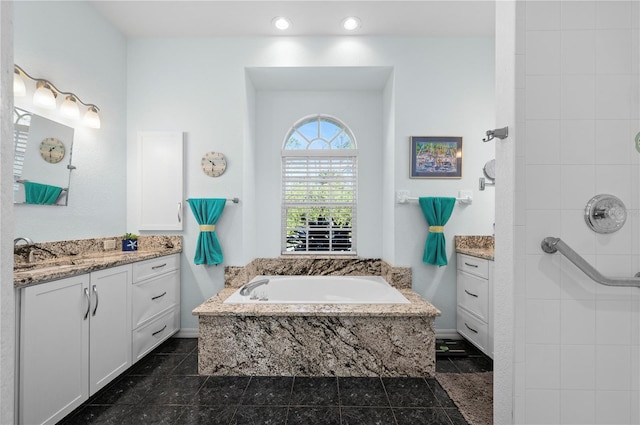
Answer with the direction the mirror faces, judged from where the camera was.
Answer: facing the viewer and to the right of the viewer

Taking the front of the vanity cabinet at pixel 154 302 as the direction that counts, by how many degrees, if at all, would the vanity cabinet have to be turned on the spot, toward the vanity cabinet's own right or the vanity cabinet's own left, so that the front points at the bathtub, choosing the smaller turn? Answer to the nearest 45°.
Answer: approximately 45° to the vanity cabinet's own left

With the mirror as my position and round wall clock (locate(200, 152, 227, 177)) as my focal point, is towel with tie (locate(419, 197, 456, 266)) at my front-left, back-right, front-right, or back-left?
front-right

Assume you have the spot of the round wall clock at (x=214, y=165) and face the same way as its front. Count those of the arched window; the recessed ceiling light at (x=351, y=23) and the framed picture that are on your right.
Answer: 0

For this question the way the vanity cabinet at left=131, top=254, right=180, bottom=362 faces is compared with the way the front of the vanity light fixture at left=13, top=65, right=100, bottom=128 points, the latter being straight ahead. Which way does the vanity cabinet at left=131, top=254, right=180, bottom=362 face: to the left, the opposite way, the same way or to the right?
the same way

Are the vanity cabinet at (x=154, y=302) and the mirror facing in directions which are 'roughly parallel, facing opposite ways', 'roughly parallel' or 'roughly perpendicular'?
roughly parallel

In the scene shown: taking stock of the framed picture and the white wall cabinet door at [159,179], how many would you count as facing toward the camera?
2

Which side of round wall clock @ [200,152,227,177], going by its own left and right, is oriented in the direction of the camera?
front

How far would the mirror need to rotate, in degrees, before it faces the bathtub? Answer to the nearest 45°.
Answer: approximately 45° to its left

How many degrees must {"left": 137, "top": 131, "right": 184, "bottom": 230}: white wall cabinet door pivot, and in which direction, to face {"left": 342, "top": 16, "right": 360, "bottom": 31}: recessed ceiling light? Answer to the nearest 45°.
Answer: approximately 45° to its left

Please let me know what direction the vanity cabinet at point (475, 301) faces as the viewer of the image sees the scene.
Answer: facing the viewer and to the left of the viewer

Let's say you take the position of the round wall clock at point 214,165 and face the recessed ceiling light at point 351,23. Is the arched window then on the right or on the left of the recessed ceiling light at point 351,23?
left

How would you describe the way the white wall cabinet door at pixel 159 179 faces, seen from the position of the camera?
facing the viewer

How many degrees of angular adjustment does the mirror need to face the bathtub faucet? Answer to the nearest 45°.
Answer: approximately 45° to its left

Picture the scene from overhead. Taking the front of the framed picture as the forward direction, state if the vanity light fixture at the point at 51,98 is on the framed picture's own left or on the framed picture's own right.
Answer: on the framed picture's own right

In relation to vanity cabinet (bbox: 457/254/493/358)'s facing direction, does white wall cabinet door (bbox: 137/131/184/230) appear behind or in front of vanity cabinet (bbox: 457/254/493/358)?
in front

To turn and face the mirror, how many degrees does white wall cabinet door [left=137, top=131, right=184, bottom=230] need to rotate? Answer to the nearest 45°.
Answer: approximately 45° to its right

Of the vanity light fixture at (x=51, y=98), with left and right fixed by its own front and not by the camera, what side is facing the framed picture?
front

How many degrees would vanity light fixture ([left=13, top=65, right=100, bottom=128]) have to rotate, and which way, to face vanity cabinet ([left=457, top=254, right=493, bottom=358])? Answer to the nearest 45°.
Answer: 0° — it already faces it
